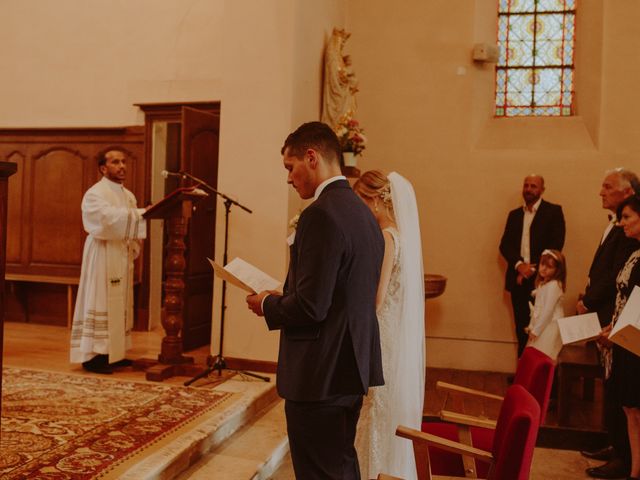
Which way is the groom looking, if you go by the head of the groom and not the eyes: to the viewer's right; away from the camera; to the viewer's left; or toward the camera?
to the viewer's left

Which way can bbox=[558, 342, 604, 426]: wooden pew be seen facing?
to the viewer's left

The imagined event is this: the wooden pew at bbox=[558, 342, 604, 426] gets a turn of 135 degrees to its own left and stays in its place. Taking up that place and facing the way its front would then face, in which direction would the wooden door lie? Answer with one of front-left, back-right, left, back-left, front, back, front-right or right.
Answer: back-right

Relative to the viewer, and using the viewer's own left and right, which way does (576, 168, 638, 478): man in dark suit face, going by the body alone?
facing to the left of the viewer

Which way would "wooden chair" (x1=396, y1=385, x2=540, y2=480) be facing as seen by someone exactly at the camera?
facing away from the viewer and to the left of the viewer

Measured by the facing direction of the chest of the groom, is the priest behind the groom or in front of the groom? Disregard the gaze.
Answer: in front

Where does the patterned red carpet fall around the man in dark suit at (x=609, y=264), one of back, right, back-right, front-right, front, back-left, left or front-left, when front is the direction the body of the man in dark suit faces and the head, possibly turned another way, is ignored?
front-left

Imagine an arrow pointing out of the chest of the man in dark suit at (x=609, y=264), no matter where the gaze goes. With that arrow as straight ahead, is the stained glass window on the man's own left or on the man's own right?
on the man's own right

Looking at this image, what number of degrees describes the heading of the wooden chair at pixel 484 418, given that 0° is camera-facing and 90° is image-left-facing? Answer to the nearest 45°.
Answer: approximately 135°

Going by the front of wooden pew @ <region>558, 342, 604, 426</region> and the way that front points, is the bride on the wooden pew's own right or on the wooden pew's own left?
on the wooden pew's own left

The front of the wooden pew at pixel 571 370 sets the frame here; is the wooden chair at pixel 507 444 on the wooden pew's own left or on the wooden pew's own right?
on the wooden pew's own left

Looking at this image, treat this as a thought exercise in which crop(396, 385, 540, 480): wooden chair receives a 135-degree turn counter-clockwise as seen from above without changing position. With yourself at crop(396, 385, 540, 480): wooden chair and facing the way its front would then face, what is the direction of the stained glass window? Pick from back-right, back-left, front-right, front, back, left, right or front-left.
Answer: back

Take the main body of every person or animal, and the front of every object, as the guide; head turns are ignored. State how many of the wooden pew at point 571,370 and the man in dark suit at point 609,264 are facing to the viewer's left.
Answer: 2

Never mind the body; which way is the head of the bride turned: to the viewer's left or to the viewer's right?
to the viewer's left
